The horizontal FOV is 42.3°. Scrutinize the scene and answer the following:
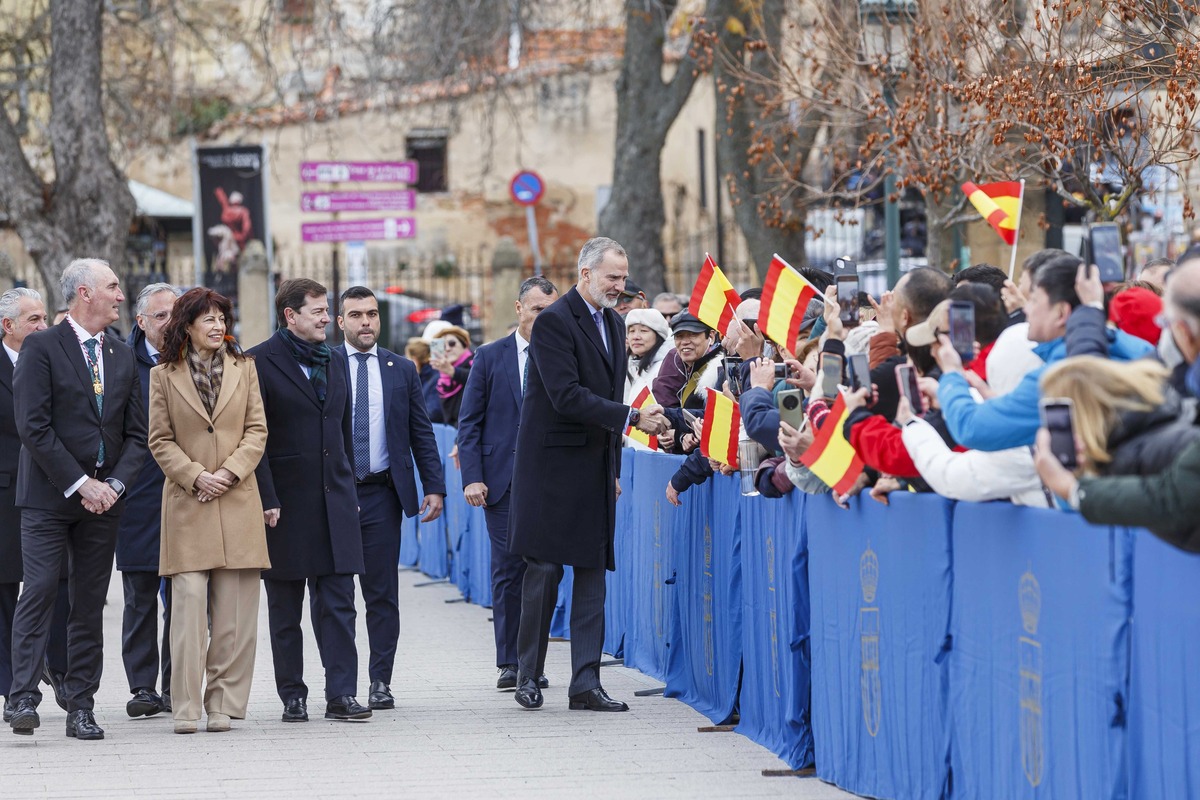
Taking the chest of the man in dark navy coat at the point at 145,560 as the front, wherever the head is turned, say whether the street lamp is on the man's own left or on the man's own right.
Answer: on the man's own left

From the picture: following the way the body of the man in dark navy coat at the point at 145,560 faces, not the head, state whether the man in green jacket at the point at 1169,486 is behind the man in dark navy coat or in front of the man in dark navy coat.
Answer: in front

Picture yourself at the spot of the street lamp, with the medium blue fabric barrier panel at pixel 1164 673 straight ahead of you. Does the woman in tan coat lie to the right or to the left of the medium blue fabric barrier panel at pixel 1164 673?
right

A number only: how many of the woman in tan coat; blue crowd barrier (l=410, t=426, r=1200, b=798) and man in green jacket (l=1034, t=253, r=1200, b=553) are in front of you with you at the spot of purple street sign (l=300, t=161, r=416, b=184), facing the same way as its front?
3

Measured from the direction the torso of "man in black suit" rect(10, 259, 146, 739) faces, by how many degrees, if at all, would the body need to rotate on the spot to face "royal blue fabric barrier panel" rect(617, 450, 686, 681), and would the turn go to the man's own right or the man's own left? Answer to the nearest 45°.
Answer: approximately 45° to the man's own left

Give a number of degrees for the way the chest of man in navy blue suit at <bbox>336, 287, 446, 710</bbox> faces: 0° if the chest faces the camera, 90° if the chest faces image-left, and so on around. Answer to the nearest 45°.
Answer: approximately 0°

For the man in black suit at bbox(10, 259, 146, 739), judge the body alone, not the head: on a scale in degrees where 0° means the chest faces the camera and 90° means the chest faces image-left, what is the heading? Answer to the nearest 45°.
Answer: approximately 315°

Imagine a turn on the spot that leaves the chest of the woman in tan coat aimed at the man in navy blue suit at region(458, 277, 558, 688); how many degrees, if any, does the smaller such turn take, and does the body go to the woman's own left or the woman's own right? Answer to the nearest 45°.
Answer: approximately 135° to the woman's own left

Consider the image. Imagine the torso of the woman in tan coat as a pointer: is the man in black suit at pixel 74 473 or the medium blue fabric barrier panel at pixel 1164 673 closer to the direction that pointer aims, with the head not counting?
the medium blue fabric barrier panel

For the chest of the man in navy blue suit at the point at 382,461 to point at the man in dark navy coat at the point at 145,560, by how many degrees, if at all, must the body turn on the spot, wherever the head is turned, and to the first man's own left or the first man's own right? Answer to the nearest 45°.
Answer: approximately 90° to the first man's own right

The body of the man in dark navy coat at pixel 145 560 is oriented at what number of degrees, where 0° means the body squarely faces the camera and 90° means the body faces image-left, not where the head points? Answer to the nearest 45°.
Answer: approximately 315°

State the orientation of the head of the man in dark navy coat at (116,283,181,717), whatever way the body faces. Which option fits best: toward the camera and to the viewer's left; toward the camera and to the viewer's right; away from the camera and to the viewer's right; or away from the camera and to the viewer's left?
toward the camera and to the viewer's right

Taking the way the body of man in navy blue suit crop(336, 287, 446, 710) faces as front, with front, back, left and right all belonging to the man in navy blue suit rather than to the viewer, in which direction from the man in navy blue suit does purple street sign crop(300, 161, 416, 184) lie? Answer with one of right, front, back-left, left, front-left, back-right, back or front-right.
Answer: back
